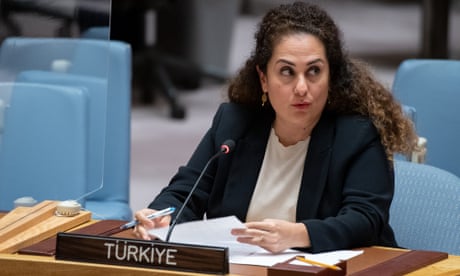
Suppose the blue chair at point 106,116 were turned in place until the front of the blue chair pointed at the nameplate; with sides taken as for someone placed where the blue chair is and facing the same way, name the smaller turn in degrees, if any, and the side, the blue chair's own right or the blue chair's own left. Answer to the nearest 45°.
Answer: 0° — it already faces it

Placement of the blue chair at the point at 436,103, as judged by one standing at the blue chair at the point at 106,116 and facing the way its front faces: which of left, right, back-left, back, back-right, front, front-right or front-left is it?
left

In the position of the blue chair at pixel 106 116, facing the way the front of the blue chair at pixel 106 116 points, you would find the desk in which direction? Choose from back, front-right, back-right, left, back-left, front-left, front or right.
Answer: front

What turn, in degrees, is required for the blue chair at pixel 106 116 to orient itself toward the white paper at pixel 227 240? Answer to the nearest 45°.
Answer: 0° — it already faces it

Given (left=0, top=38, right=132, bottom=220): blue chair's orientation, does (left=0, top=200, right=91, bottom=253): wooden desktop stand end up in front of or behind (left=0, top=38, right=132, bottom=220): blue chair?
in front

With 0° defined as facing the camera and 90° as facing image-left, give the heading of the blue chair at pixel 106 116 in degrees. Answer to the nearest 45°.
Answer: approximately 0°
